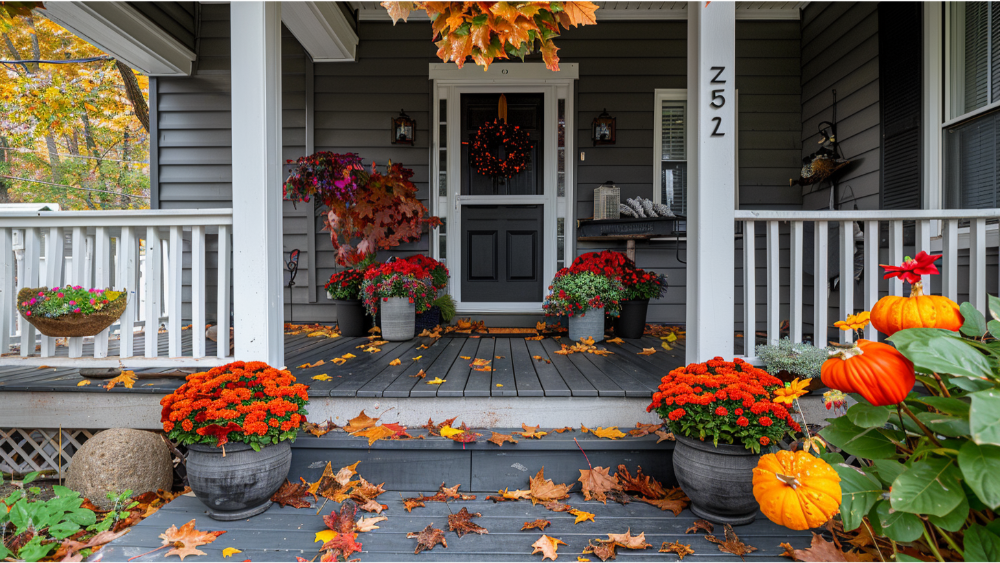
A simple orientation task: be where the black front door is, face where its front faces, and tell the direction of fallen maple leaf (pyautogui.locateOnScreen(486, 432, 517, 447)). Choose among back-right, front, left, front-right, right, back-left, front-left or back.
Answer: front

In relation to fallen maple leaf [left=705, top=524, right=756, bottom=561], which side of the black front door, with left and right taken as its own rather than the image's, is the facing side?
front

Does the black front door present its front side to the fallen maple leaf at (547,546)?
yes

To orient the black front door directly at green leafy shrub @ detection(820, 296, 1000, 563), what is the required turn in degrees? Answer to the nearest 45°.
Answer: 0° — it already faces it

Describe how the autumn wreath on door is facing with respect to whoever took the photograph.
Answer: facing the viewer

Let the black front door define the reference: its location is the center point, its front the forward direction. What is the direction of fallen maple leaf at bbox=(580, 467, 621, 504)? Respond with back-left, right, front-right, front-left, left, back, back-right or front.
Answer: front

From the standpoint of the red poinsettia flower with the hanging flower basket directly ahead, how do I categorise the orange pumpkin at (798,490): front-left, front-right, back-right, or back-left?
front-left

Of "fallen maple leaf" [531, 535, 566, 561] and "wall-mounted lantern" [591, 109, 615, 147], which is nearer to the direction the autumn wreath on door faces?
the fallen maple leaf

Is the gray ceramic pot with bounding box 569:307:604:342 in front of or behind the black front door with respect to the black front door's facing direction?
in front

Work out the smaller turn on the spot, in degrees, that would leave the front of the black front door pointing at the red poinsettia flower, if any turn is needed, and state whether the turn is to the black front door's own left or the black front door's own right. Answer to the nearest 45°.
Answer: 0° — it already faces it

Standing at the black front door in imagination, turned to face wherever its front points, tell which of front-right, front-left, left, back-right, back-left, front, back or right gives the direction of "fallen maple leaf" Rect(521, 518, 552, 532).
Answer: front

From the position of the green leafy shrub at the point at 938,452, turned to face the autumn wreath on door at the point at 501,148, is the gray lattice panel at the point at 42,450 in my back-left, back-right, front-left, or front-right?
front-left

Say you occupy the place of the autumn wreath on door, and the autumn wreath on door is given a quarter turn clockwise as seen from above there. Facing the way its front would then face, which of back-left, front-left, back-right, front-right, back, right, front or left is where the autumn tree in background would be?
front-right

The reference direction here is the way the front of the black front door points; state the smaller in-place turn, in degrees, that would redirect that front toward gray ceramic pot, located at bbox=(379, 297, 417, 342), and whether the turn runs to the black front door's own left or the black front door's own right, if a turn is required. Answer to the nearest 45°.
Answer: approximately 45° to the black front door's own right

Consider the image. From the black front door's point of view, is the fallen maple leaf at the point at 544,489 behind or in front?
in front

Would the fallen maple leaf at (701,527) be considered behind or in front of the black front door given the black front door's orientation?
in front
